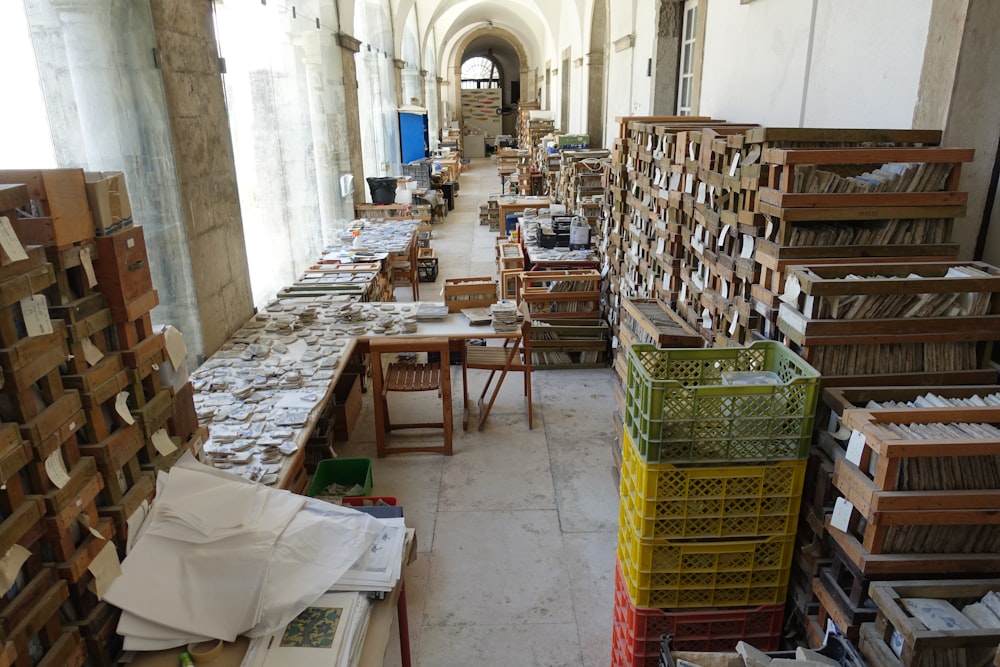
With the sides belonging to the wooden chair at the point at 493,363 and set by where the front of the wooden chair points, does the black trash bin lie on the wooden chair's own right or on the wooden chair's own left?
on the wooden chair's own right

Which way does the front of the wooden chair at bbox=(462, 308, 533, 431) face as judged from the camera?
facing to the left of the viewer

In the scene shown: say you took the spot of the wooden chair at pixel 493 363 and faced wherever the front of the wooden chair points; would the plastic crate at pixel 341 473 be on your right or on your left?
on your left

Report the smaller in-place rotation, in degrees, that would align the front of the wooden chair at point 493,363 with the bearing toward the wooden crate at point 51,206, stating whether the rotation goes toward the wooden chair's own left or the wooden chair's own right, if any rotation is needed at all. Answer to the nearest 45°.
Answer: approximately 90° to the wooden chair's own left

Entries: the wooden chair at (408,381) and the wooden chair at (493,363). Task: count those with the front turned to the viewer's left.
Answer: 1
